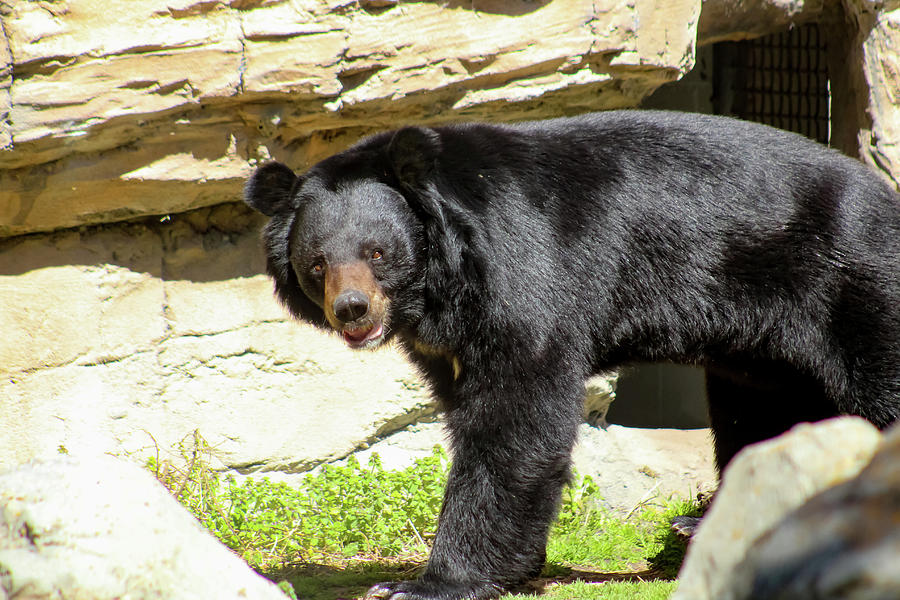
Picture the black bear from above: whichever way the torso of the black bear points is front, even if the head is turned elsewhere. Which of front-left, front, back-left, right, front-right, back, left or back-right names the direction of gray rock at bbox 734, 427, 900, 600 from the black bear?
left

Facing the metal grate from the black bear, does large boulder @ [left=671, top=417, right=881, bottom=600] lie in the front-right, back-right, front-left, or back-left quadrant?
back-right

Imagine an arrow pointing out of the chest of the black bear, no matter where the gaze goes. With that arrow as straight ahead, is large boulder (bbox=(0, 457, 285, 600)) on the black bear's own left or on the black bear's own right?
on the black bear's own left

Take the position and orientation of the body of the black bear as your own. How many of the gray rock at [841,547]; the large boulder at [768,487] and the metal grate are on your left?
2

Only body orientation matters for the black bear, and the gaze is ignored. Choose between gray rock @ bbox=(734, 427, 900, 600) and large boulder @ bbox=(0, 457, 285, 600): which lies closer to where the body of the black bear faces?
the large boulder

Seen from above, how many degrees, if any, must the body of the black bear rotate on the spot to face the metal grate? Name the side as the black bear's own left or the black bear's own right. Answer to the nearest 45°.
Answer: approximately 90° to the black bear's own right

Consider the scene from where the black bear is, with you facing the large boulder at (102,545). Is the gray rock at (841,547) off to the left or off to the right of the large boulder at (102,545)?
left

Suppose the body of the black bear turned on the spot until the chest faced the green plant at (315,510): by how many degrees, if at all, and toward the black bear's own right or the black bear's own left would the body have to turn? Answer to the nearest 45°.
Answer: approximately 45° to the black bear's own right

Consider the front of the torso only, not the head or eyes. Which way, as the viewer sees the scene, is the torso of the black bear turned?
to the viewer's left

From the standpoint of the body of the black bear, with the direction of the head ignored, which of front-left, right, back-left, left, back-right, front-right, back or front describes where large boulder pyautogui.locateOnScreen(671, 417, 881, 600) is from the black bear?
left

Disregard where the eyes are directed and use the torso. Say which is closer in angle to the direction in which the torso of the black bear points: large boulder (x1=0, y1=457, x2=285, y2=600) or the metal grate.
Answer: the large boulder
